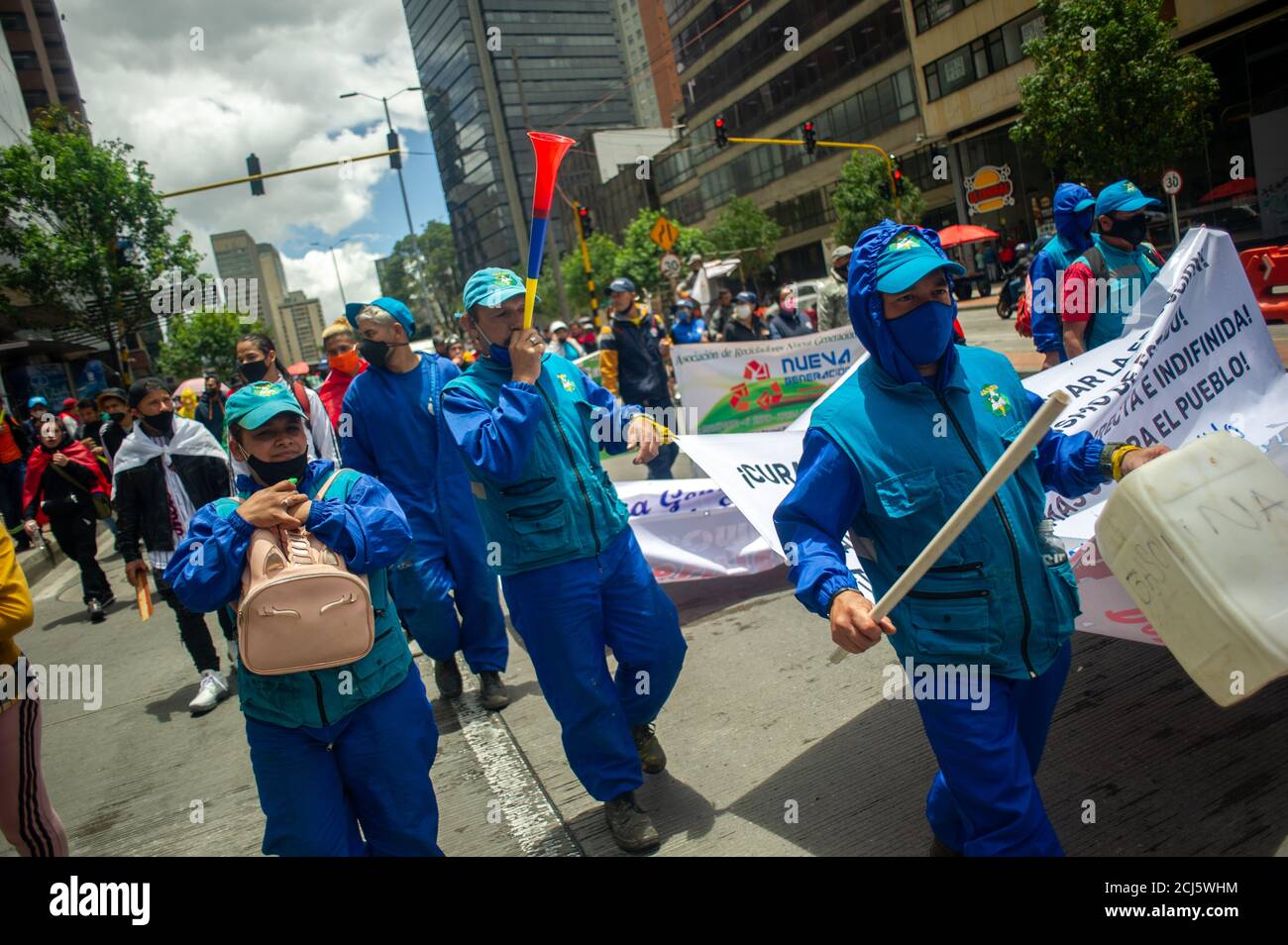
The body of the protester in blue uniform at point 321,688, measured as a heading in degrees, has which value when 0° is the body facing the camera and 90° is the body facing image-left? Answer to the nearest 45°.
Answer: approximately 0°

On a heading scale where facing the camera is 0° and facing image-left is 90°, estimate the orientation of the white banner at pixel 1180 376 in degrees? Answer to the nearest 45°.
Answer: approximately 0°

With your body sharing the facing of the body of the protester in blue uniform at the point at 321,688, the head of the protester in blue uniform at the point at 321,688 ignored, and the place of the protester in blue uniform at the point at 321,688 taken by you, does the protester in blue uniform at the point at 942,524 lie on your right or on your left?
on your left

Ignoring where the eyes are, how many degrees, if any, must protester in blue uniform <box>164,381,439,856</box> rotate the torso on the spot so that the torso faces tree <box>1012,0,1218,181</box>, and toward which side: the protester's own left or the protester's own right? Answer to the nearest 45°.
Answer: approximately 135° to the protester's own left

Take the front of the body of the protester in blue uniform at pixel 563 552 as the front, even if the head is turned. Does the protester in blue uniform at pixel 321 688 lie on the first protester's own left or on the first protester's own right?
on the first protester's own right
